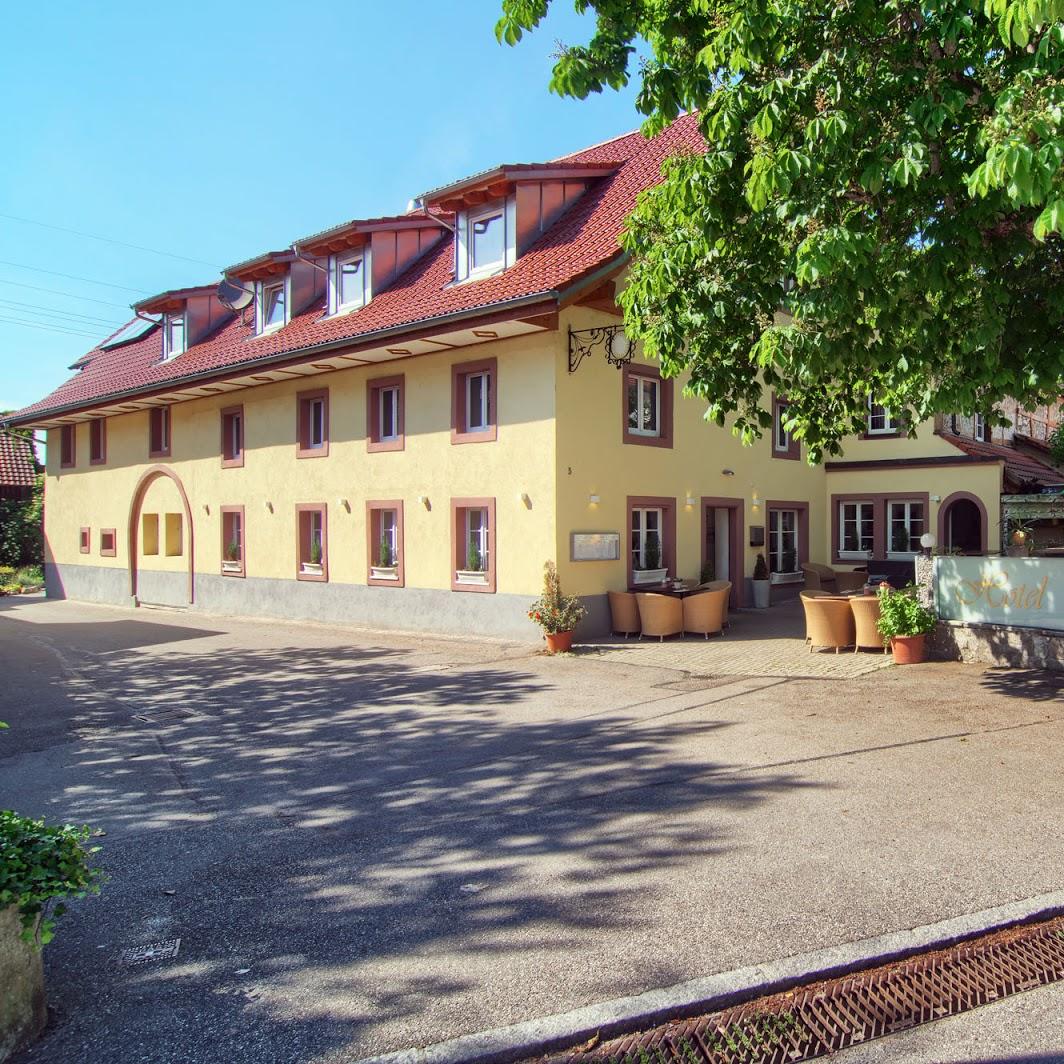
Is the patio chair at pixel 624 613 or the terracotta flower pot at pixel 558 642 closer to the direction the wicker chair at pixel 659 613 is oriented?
the patio chair

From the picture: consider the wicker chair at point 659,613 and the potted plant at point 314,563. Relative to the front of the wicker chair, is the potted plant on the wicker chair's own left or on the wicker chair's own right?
on the wicker chair's own left

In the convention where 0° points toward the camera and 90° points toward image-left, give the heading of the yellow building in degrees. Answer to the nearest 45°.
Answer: approximately 315°

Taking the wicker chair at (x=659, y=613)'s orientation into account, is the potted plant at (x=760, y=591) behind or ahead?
ahead

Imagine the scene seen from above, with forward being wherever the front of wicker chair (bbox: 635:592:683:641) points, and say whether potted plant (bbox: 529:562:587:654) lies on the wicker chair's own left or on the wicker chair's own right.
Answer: on the wicker chair's own left

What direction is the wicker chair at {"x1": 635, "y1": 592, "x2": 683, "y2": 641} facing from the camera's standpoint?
away from the camera

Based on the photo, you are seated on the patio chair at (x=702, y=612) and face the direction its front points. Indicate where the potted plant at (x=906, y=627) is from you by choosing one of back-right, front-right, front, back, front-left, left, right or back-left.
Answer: back-left

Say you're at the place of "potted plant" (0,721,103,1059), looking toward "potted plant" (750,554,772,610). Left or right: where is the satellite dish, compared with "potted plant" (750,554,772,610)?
left

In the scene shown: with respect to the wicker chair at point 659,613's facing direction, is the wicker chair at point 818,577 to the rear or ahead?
ahead

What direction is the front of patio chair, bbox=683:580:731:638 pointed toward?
to the viewer's left

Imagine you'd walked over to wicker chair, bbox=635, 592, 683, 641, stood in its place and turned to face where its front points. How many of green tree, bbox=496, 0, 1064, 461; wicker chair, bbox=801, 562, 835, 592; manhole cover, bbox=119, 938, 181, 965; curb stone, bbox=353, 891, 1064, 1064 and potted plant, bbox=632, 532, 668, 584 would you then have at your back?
3
